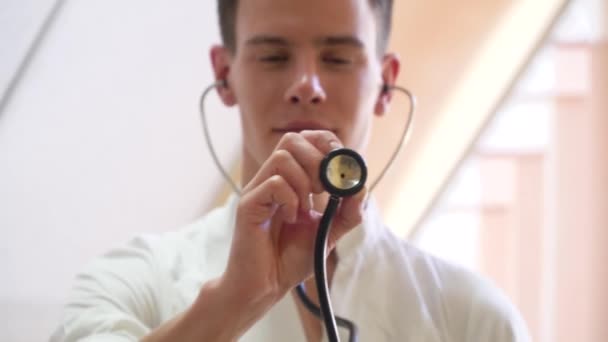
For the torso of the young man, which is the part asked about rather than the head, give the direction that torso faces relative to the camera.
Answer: toward the camera

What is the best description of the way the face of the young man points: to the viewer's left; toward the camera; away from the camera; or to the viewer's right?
toward the camera
